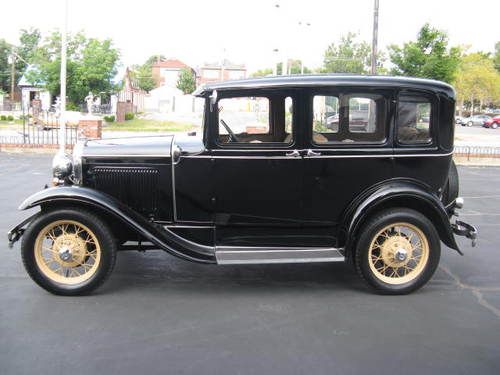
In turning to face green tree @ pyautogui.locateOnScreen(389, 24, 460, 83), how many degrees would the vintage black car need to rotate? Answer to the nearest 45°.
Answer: approximately 90° to its right

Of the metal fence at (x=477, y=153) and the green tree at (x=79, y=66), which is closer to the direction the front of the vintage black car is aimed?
the green tree

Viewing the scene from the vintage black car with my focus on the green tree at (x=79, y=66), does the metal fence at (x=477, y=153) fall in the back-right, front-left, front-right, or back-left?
front-right

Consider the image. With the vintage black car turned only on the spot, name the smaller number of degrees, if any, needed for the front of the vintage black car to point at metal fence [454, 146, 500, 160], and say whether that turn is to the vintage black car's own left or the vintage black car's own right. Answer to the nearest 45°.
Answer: approximately 135° to the vintage black car's own right

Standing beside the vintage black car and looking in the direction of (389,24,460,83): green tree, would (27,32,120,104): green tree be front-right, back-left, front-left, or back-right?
front-left

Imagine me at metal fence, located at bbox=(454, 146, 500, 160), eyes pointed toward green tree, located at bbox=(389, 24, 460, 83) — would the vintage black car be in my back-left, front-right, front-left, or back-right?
back-left

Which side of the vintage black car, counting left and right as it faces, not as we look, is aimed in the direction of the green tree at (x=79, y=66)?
right

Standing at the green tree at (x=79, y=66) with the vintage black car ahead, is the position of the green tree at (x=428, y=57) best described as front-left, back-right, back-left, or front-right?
front-left

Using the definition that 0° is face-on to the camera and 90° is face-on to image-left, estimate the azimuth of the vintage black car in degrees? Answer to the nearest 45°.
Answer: approximately 90°
